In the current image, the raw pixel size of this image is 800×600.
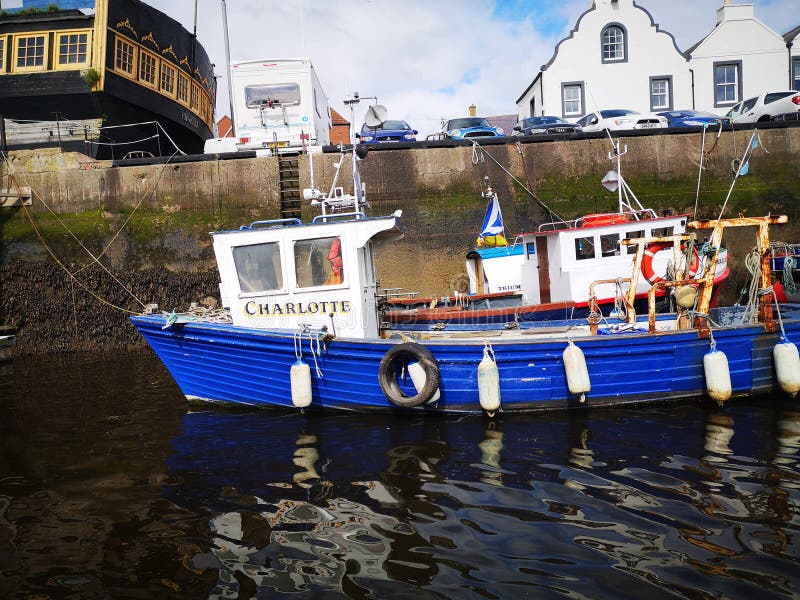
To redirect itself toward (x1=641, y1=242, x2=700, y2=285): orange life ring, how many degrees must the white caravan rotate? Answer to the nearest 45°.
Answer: approximately 135° to its right

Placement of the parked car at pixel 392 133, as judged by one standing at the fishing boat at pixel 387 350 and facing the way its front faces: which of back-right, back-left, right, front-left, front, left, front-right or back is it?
right

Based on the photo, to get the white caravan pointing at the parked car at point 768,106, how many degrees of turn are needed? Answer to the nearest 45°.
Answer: approximately 90° to its right

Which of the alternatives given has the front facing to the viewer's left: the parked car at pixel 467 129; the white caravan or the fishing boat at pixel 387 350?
the fishing boat

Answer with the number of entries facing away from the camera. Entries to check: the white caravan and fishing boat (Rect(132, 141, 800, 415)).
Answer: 1

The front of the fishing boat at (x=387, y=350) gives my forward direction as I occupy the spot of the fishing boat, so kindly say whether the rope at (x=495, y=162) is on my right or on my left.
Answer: on my right

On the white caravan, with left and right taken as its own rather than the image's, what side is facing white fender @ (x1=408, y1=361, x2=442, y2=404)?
back

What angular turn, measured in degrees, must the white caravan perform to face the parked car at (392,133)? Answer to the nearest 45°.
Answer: approximately 45° to its right

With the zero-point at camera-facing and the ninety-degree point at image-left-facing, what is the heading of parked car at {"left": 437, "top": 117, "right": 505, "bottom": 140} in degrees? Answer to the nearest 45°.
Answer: approximately 315°

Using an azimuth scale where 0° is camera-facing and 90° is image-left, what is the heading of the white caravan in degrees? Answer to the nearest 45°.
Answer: approximately 180°

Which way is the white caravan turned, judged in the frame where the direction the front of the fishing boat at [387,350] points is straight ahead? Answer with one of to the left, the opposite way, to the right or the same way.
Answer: to the right

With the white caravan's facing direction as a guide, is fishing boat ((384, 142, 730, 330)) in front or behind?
behind

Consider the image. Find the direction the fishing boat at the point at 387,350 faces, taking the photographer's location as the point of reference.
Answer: facing to the left of the viewer

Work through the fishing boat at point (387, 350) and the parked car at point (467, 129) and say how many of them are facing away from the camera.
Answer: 0

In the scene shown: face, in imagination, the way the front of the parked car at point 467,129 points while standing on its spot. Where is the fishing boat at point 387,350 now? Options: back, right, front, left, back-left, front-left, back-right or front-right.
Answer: front-right

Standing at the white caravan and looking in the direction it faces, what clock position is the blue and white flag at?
The blue and white flag is roughly at 4 o'clock from the white caravan.
